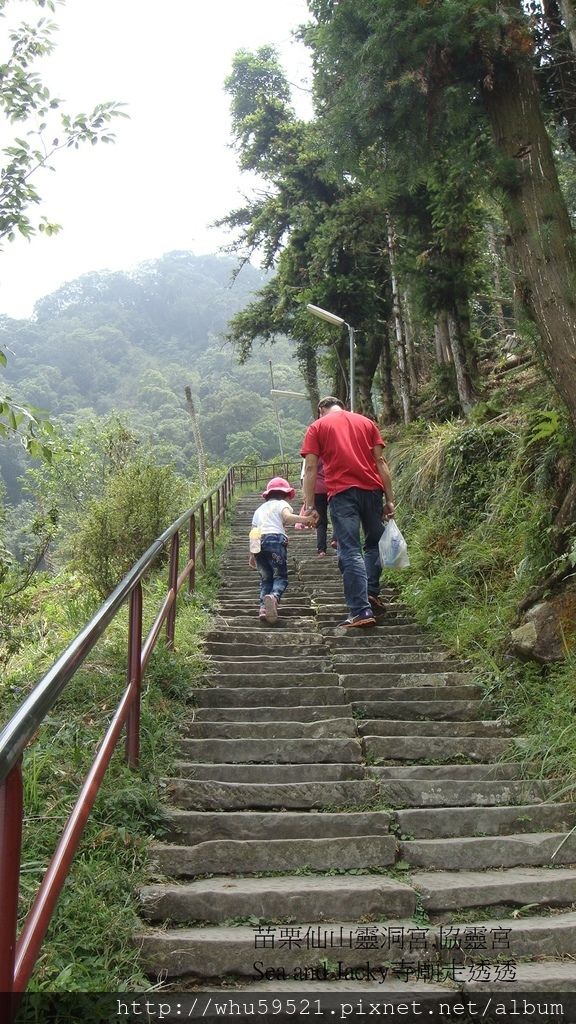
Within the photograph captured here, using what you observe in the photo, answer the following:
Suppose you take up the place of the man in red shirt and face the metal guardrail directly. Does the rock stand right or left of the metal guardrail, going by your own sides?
left

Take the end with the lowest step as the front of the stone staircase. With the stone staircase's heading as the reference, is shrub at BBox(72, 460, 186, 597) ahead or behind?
behind

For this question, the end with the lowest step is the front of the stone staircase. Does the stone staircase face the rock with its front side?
no

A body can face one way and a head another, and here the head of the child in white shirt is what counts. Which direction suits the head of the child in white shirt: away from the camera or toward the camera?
away from the camera

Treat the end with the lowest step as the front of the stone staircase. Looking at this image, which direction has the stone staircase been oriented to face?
toward the camera
